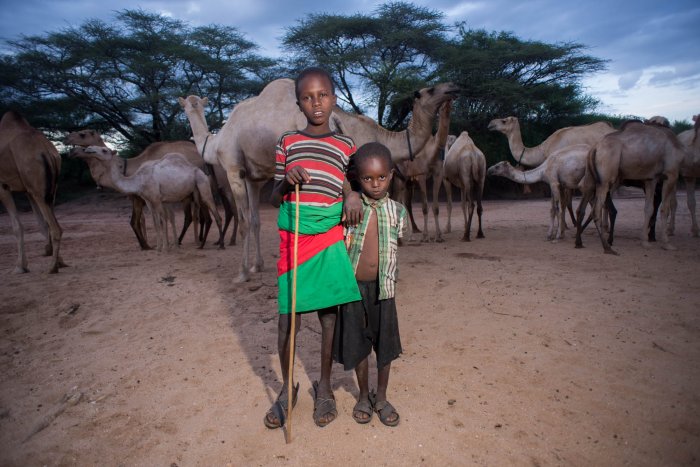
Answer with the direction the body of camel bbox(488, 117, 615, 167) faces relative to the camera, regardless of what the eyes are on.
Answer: to the viewer's left

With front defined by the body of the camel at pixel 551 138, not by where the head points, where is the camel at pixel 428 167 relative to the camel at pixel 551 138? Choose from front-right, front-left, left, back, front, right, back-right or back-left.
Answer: front-left

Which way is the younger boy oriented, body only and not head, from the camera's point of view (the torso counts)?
toward the camera

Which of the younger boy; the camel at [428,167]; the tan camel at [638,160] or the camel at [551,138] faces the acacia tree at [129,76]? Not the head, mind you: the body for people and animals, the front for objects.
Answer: the camel at [551,138]

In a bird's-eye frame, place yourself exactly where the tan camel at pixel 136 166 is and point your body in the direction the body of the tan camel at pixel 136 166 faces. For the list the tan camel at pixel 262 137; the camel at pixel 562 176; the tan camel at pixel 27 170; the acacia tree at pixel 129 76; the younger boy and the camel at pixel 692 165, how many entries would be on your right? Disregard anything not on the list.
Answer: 1

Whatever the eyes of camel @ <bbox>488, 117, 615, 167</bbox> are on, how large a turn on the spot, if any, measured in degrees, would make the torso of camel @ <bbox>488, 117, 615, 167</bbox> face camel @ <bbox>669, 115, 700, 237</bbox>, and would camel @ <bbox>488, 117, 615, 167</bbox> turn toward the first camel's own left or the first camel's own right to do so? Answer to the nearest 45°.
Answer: approximately 135° to the first camel's own left

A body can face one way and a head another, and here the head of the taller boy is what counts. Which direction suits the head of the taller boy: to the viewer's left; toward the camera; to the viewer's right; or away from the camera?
toward the camera

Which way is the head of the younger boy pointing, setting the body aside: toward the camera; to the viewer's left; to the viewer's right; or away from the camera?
toward the camera

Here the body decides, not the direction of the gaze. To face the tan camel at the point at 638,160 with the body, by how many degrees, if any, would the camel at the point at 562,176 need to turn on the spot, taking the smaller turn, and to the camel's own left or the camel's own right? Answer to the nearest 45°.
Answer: approximately 135° to the camel's own left

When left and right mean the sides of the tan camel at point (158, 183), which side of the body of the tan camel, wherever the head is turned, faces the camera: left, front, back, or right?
left

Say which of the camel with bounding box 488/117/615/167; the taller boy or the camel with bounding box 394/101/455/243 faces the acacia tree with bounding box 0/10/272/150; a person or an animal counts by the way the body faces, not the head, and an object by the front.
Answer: the camel with bounding box 488/117/615/167

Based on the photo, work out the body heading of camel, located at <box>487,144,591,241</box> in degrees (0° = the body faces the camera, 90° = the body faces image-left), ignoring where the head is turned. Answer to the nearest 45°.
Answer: approximately 90°

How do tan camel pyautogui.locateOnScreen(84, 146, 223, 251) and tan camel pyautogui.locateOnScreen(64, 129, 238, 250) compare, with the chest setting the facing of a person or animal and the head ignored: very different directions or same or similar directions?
same or similar directions

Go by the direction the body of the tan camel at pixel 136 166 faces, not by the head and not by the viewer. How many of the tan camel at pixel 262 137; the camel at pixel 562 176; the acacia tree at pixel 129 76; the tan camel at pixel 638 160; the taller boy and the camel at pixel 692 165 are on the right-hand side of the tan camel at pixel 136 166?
1

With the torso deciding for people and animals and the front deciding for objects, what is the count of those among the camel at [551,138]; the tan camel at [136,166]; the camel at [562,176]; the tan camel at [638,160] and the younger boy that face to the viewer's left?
3

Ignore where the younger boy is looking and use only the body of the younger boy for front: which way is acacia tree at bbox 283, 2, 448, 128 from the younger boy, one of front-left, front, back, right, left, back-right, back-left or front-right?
back

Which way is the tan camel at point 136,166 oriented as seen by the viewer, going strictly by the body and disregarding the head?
to the viewer's left
